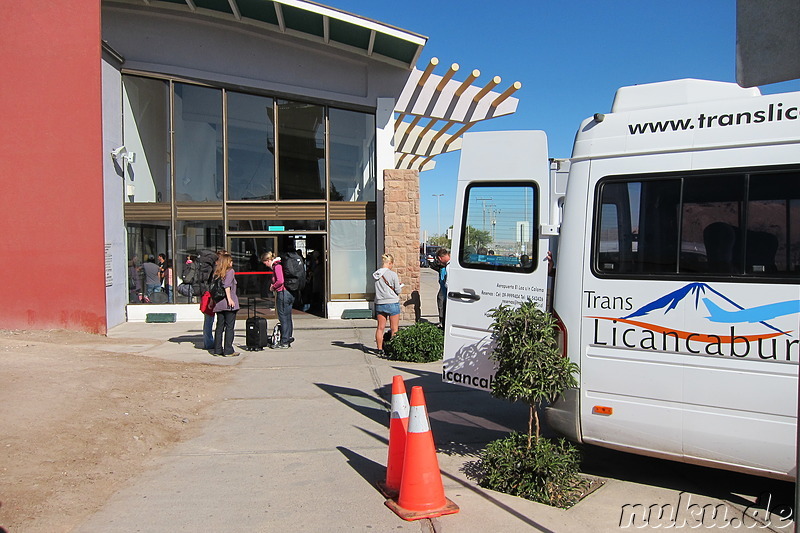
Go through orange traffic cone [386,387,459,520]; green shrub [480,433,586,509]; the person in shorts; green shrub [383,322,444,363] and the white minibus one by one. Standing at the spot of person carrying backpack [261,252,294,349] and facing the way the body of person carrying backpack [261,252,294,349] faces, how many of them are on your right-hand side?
0

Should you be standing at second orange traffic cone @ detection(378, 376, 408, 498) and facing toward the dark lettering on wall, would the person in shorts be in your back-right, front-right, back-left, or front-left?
front-right

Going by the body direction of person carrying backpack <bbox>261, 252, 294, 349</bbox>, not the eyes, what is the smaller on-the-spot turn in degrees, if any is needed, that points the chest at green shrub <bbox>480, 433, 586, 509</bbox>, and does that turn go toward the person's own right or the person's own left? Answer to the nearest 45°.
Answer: approximately 90° to the person's own left

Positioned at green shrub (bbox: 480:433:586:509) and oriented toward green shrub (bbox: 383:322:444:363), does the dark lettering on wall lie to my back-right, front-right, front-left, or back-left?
front-left

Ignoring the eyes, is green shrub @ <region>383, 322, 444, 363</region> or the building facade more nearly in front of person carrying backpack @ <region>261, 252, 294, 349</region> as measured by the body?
the building facade

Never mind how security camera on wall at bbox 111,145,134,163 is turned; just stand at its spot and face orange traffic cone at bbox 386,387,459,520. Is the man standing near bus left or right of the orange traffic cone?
left

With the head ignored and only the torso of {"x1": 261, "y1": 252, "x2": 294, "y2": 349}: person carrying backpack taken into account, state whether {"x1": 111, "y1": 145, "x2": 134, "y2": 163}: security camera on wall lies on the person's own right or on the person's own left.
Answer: on the person's own right

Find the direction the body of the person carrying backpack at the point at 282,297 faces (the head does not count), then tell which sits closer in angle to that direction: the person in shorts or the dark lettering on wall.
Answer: the dark lettering on wall

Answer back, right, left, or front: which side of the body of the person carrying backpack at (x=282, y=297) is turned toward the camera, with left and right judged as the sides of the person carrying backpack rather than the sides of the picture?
left

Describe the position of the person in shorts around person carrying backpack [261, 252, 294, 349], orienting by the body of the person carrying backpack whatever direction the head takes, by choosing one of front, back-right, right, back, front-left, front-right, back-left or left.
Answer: back-left

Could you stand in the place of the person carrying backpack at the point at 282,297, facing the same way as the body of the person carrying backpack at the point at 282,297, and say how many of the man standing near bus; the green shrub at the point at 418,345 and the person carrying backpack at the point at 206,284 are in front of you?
1

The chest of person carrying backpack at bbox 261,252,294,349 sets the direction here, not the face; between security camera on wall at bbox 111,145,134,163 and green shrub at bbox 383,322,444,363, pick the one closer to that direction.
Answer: the security camera on wall

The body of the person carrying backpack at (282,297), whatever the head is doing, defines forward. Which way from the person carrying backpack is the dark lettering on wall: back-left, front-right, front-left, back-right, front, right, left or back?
front-right

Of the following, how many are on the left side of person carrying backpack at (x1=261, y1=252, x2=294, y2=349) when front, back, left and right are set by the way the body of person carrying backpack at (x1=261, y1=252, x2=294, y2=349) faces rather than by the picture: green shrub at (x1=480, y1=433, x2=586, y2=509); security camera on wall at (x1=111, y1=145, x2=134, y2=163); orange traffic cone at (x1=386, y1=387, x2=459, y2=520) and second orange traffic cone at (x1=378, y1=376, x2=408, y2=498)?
3

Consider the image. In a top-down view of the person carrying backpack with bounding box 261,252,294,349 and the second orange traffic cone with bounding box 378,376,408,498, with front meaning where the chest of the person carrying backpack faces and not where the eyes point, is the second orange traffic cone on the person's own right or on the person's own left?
on the person's own left

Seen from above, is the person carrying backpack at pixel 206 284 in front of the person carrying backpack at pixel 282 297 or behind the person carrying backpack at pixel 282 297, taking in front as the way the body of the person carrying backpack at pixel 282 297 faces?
in front

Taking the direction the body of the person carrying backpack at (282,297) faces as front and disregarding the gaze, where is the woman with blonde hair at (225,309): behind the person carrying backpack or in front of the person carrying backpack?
in front

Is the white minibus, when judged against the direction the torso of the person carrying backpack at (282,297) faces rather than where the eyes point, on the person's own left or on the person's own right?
on the person's own left

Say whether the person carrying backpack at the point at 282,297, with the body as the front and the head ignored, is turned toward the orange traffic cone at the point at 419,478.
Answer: no
